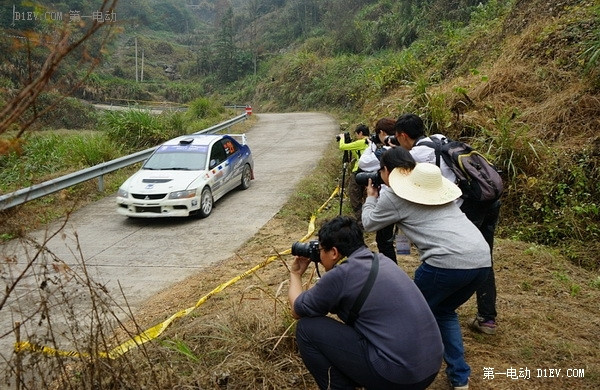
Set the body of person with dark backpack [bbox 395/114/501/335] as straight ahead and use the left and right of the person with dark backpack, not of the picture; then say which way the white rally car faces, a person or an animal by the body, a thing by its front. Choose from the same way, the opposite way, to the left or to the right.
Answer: to the left

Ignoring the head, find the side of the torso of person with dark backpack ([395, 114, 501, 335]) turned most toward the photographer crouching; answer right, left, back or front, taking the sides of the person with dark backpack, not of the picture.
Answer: left

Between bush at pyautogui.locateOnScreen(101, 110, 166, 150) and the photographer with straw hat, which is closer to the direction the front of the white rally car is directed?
the photographer with straw hat

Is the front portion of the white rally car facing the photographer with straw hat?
no

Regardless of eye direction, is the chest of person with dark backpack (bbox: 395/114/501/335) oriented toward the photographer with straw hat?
no

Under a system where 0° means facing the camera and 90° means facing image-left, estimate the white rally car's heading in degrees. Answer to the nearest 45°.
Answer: approximately 45°

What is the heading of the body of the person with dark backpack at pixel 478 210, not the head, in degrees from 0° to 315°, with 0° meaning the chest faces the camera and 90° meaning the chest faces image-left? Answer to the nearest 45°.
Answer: approximately 90°

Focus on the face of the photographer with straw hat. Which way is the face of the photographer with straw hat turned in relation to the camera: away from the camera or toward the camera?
away from the camera

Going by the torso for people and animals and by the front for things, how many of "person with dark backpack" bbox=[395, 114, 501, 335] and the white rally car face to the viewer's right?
0

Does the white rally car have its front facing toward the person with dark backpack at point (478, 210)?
no

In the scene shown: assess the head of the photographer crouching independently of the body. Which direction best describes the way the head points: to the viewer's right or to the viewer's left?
to the viewer's left

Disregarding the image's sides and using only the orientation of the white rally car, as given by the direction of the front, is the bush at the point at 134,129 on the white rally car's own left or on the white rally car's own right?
on the white rally car's own right

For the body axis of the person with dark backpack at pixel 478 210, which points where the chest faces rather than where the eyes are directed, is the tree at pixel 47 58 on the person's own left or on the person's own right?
on the person's own left

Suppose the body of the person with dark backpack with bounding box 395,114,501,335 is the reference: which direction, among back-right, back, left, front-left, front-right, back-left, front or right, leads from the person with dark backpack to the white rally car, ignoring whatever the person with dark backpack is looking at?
front-right

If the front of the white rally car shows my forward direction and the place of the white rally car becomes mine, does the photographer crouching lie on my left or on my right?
on my left

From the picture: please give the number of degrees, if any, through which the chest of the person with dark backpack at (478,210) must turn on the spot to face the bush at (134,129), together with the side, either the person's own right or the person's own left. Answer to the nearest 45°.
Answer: approximately 45° to the person's own right

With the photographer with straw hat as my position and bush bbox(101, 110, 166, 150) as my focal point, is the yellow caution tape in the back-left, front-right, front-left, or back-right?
front-left
